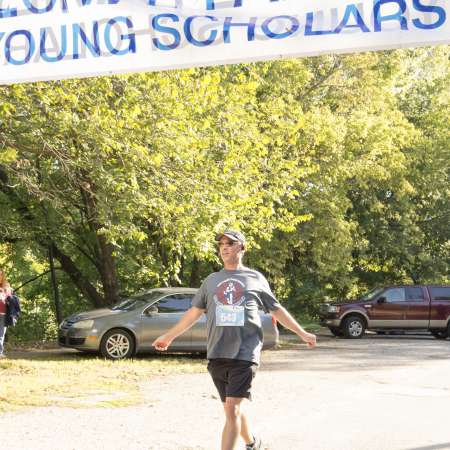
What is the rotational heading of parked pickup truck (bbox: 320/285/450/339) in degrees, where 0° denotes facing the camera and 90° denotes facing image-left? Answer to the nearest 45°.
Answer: approximately 90°

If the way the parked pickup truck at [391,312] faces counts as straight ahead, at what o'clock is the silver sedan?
The silver sedan is roughly at 10 o'clock from the parked pickup truck.

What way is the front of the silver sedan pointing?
to the viewer's left

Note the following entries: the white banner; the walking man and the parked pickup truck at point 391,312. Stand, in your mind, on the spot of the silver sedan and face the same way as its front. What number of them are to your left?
2

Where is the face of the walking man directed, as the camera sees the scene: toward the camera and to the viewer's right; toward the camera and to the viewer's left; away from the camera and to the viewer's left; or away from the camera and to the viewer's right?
toward the camera and to the viewer's left

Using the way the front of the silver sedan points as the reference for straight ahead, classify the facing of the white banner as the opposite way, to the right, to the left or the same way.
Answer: to the left

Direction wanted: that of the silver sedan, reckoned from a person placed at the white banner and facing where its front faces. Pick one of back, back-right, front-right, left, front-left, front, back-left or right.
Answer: back

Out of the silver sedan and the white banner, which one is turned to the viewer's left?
the silver sedan

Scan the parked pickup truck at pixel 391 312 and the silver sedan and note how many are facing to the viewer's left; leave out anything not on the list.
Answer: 2

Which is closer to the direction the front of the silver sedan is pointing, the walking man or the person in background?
the person in background

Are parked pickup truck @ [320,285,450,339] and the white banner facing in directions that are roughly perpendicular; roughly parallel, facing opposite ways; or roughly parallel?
roughly perpendicular

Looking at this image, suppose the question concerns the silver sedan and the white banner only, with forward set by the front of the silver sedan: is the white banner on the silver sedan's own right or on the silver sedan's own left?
on the silver sedan's own left

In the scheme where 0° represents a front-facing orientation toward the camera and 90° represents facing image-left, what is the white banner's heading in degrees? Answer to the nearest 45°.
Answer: approximately 0°

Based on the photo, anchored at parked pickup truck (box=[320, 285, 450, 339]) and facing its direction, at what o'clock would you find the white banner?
The white banner is roughly at 9 o'clock from the parked pickup truck.
